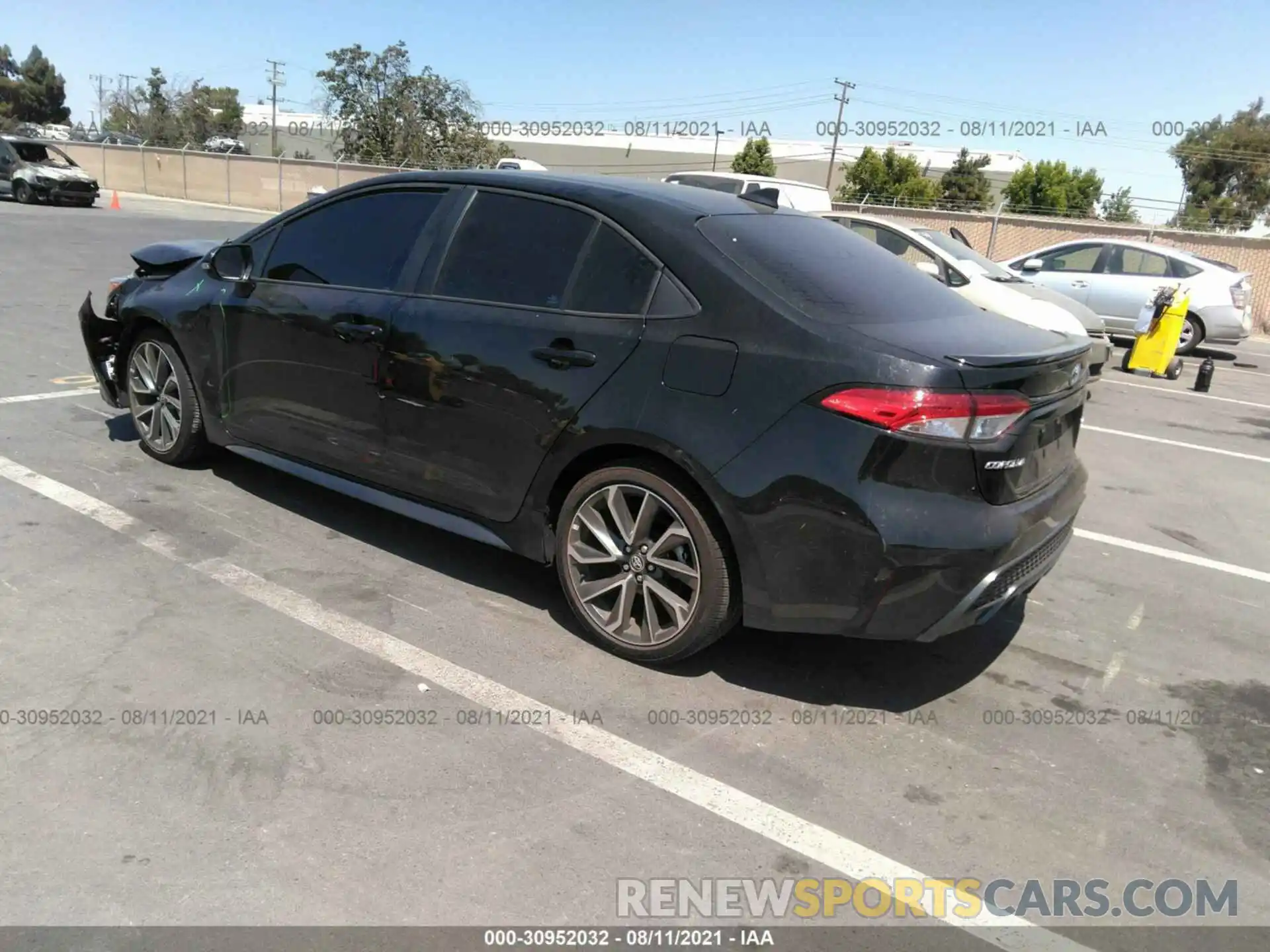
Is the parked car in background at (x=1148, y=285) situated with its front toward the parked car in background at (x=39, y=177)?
yes

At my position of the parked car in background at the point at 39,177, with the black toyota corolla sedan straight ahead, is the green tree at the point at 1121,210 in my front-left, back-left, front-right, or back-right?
front-left

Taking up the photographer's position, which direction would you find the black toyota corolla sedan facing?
facing away from the viewer and to the left of the viewer

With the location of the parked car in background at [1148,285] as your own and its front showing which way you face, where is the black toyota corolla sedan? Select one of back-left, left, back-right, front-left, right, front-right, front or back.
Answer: left

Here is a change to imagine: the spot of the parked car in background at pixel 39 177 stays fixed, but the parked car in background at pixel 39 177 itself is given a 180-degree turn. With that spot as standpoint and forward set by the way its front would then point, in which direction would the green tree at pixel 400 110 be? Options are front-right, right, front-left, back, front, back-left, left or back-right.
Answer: right

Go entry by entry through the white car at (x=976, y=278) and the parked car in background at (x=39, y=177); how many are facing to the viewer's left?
0

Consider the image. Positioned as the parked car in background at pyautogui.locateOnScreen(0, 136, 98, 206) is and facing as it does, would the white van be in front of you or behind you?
in front

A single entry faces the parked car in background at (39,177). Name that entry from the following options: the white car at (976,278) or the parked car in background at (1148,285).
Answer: the parked car in background at (1148,285)

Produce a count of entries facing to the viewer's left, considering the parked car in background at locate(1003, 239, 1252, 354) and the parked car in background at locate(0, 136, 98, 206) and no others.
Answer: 1

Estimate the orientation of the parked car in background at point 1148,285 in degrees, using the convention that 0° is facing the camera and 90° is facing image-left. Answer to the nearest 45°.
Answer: approximately 90°

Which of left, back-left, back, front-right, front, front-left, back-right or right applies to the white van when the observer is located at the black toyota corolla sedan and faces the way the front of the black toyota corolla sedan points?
front-right

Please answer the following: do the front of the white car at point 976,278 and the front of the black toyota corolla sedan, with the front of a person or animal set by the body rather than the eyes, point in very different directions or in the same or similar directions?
very different directions

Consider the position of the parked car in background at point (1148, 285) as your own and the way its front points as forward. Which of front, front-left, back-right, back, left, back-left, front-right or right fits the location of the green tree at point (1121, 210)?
right

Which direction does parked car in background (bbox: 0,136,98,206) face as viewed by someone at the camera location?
facing the viewer and to the right of the viewer

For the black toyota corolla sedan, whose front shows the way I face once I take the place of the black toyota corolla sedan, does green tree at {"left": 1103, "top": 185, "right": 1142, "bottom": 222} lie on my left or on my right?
on my right
